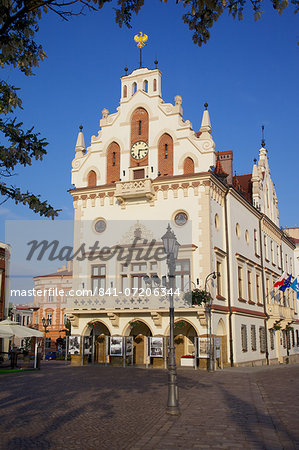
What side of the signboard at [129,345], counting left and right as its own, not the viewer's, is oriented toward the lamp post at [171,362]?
front

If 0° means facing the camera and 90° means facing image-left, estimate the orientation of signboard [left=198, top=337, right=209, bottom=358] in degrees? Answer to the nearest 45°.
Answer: approximately 0°

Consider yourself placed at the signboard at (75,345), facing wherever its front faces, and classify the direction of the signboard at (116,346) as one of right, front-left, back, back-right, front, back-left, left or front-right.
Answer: front-left

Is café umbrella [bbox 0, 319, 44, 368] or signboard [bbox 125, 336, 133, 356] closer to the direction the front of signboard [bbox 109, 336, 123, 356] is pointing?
the café umbrella

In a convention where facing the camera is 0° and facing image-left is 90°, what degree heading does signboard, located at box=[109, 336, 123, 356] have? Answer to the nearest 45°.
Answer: approximately 0°

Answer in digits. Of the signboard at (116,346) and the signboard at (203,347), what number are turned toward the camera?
2

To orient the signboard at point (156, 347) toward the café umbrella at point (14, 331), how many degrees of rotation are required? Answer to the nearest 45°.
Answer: approximately 90° to its right

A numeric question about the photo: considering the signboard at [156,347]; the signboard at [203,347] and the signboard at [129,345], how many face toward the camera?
3

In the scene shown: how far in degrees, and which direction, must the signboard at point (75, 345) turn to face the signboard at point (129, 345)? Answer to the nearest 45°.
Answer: approximately 45° to its left
